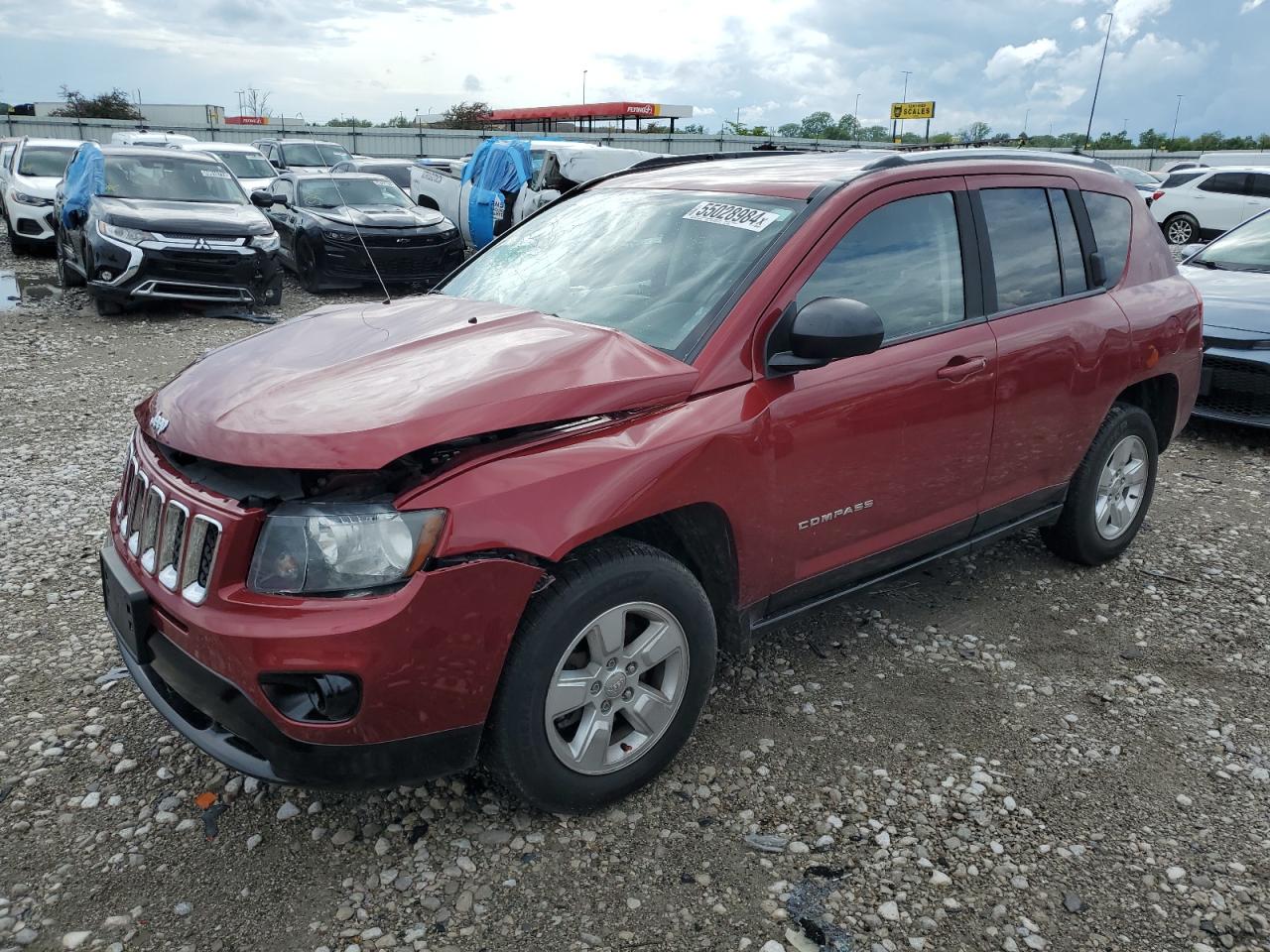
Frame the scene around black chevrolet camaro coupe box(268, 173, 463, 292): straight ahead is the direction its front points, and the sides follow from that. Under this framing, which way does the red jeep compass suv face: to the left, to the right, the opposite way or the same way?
to the right

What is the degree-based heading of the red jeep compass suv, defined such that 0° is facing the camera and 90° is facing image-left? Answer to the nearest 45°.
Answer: approximately 45°

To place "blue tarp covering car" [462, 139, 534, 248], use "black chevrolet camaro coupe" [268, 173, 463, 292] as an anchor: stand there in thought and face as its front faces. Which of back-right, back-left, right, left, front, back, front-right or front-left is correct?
left

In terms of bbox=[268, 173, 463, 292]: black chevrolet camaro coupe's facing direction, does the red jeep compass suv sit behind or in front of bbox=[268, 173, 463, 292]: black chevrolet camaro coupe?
in front

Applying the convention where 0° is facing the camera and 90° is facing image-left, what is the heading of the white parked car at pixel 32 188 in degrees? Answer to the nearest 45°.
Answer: approximately 315°

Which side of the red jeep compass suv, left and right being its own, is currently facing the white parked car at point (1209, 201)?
back
